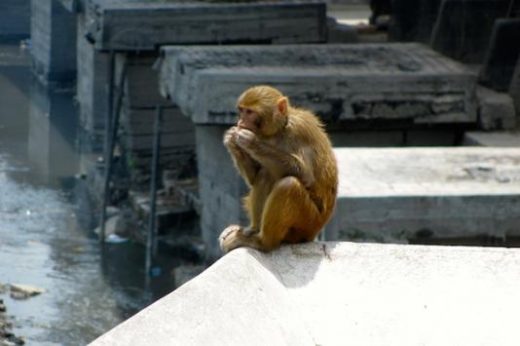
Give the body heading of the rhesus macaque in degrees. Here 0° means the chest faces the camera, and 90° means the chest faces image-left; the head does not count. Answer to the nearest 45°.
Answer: approximately 90°

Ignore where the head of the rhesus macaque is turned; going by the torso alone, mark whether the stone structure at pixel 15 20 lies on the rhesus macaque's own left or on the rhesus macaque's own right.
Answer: on the rhesus macaque's own right

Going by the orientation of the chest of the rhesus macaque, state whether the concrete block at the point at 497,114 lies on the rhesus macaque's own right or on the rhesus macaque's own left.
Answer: on the rhesus macaque's own right

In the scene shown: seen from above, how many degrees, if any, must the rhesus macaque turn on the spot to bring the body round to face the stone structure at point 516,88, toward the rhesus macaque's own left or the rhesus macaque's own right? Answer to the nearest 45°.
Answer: approximately 90° to the rhesus macaque's own right

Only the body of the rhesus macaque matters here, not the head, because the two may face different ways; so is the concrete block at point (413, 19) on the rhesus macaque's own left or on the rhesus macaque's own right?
on the rhesus macaque's own right

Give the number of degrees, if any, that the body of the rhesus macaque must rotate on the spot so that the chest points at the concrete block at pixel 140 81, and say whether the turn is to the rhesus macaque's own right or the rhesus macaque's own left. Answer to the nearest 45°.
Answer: approximately 90° to the rhesus macaque's own right
